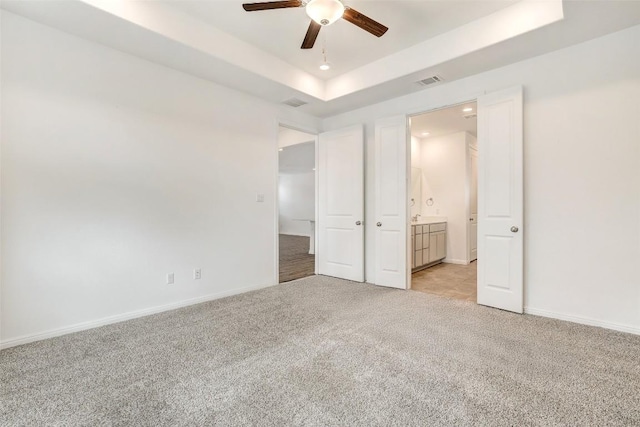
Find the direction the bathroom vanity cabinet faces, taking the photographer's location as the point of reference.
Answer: facing the viewer and to the right of the viewer

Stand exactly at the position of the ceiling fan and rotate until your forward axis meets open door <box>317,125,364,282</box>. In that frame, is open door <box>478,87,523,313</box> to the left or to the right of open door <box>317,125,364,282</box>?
right

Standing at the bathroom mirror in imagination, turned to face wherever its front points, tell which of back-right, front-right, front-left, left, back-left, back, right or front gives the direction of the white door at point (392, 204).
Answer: front-right

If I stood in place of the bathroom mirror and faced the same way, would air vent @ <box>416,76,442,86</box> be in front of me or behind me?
in front

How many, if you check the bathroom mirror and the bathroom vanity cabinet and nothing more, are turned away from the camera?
0

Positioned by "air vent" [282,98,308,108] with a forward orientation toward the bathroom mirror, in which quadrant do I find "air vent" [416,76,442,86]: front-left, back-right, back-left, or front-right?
front-right

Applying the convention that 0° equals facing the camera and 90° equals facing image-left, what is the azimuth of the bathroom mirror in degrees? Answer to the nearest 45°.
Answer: approximately 315°

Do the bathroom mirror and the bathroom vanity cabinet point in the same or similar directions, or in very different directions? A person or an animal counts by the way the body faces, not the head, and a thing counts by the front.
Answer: same or similar directions

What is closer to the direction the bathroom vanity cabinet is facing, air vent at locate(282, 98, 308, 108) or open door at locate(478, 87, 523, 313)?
the open door

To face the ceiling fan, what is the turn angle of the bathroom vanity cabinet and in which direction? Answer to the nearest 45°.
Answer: approximately 45° to its right

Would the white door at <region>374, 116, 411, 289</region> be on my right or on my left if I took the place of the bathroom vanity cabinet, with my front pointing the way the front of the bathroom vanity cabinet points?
on my right
